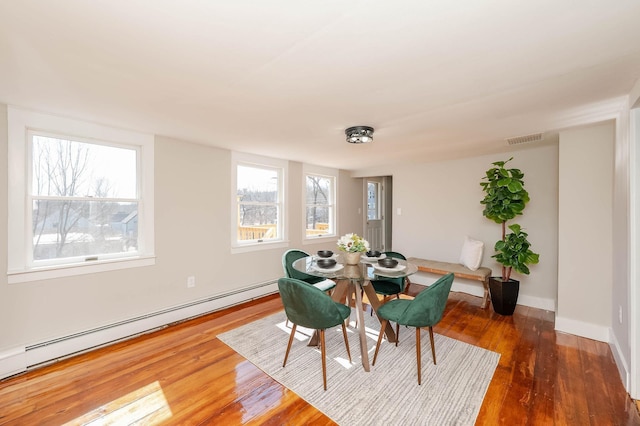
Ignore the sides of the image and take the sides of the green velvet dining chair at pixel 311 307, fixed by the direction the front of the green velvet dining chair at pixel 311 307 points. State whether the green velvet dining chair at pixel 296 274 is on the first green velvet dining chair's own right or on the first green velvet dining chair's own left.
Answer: on the first green velvet dining chair's own left

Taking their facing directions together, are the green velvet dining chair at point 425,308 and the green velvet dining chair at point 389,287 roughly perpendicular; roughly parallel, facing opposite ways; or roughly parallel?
roughly perpendicular

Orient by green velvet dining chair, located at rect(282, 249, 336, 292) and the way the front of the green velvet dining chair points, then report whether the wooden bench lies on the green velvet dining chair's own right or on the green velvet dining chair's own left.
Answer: on the green velvet dining chair's own left

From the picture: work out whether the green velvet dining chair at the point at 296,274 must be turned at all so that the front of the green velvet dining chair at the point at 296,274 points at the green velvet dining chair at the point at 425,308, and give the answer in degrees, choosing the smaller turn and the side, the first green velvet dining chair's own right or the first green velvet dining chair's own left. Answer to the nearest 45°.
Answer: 0° — it already faces it

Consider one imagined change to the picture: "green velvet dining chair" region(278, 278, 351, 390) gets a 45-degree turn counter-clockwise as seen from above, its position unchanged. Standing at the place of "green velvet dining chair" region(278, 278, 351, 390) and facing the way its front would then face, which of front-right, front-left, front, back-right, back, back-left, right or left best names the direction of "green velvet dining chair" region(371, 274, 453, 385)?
right

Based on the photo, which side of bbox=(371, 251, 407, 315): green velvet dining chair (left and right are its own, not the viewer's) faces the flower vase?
front

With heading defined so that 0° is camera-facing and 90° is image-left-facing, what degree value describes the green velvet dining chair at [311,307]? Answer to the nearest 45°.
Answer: approximately 225°

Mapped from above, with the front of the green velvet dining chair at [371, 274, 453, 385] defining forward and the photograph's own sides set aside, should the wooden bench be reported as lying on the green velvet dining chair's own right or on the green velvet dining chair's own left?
on the green velvet dining chair's own right

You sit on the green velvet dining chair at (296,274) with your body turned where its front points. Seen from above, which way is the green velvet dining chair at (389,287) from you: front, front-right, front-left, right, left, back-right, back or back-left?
front-left

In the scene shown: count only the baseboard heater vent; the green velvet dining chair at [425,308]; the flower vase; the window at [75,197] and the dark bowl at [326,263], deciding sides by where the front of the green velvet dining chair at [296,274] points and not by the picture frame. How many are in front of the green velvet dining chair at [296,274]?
3

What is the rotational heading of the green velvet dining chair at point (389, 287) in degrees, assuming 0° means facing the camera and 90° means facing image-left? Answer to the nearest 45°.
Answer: approximately 45°

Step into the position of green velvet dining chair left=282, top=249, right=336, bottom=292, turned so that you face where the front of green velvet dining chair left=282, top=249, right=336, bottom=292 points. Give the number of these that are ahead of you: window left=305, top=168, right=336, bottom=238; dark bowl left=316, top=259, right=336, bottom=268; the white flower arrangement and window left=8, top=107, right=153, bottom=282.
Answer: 2

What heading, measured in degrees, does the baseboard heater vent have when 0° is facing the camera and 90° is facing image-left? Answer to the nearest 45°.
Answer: approximately 315°
